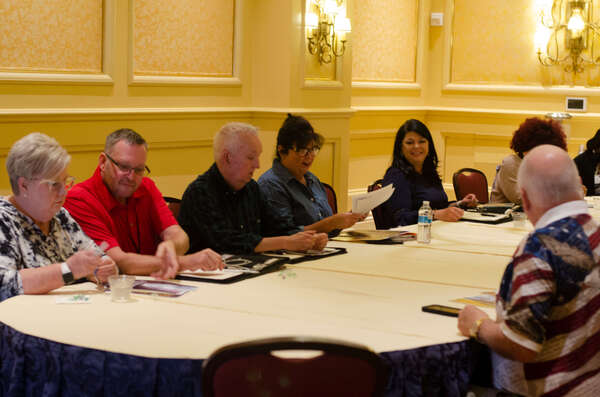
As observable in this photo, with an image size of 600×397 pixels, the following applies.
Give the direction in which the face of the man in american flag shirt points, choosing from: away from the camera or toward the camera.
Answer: away from the camera

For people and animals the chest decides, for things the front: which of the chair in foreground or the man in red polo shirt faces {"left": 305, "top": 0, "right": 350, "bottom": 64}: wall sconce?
the chair in foreground

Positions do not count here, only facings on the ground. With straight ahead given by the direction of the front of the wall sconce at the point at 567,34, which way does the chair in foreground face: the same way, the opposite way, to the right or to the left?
the opposite way

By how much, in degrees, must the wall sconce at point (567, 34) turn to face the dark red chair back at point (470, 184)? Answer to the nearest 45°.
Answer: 0° — it already faces it

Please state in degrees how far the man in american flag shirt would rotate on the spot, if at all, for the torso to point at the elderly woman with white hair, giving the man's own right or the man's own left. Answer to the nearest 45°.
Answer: approximately 45° to the man's own left

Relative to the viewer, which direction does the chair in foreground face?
away from the camera

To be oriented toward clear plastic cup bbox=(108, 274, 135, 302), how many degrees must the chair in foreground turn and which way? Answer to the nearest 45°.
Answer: approximately 45° to its left

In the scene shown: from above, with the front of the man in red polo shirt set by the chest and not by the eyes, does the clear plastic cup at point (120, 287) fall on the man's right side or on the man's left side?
on the man's right side

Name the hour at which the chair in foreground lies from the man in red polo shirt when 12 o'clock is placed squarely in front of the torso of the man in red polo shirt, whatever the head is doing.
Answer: The chair in foreground is roughly at 1 o'clock from the man in red polo shirt.

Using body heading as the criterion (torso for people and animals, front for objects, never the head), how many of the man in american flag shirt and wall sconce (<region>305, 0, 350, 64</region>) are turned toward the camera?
1

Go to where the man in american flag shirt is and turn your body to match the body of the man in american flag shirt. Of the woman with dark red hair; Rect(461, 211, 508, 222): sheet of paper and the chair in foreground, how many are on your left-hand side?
1

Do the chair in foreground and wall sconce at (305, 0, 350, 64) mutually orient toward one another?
yes

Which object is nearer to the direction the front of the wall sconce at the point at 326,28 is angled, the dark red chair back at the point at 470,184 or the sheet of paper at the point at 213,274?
the sheet of paper

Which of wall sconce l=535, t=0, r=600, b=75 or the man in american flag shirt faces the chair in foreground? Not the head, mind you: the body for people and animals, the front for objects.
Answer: the wall sconce
